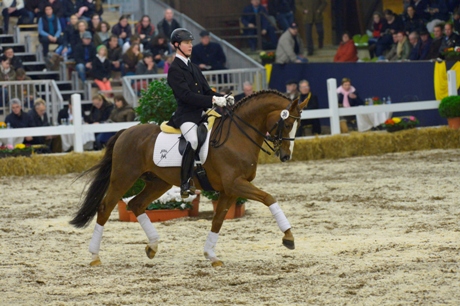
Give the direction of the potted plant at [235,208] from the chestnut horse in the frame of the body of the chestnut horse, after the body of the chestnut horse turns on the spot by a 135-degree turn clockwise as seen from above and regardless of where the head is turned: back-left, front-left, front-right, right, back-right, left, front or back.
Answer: back-right

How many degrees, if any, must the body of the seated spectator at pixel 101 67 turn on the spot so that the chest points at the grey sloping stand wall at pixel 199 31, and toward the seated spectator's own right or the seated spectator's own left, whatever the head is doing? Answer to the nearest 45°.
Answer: approximately 90° to the seated spectator's own left

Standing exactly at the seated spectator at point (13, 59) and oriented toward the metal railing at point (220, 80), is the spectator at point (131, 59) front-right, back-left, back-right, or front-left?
front-left

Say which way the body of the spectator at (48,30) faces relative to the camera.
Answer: toward the camera

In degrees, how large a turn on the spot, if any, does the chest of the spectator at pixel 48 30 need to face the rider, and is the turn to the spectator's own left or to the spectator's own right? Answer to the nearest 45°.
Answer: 0° — they already face them

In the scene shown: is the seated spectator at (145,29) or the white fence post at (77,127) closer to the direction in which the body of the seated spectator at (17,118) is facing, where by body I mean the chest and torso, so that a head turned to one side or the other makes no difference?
the white fence post

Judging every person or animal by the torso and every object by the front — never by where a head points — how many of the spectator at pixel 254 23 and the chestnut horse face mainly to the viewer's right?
1

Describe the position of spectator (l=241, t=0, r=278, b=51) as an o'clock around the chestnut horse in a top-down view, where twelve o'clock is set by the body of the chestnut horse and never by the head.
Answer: The spectator is roughly at 9 o'clock from the chestnut horse.

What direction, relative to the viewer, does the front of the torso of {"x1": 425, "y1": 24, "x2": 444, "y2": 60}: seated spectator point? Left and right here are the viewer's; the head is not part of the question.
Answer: facing the viewer and to the left of the viewer

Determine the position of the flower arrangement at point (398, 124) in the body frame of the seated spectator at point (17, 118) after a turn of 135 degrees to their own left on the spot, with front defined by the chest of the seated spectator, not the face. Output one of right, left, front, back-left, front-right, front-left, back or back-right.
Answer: right

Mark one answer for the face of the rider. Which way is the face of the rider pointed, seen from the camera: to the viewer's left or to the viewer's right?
to the viewer's right

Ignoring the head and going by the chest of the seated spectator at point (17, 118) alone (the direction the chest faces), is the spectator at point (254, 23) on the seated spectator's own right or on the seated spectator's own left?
on the seated spectator's own left

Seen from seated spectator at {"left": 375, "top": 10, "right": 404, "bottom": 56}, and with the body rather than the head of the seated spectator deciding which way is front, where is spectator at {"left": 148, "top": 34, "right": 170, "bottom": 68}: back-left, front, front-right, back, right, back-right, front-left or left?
front-right
